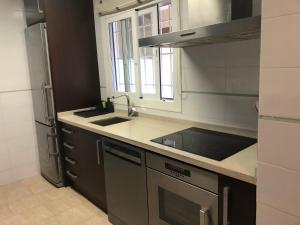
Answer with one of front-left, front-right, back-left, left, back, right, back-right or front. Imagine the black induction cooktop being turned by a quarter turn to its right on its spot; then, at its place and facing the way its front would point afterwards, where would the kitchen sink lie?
front

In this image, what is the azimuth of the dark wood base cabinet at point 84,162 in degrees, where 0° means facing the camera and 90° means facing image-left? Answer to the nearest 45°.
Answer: approximately 45°

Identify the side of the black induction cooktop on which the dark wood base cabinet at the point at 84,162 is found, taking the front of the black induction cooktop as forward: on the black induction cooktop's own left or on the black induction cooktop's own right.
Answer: on the black induction cooktop's own right

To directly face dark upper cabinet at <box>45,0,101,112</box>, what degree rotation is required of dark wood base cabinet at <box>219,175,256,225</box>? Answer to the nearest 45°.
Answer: approximately 90° to its right

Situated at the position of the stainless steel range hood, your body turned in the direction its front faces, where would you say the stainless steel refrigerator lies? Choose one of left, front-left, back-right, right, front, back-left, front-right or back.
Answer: right

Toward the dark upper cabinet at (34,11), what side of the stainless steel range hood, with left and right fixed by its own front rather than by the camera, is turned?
right

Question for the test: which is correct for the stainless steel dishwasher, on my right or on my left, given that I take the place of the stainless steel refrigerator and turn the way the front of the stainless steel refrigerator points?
on my left

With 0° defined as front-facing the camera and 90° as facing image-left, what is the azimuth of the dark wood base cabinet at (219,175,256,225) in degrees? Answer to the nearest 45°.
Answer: approximately 45°

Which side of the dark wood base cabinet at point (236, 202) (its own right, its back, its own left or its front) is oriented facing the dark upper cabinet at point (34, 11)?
right

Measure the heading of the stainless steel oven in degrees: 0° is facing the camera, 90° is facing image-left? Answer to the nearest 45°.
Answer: approximately 45°
